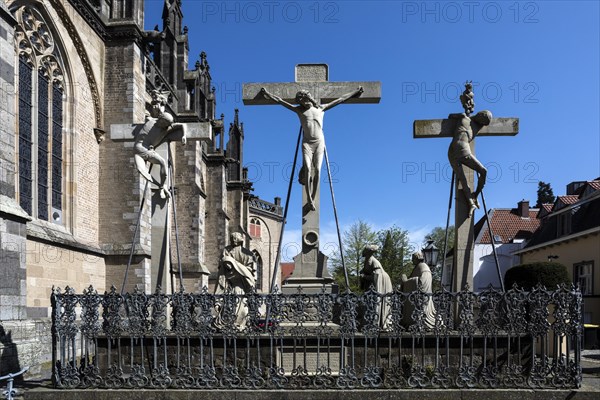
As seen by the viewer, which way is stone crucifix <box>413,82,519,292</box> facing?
toward the camera

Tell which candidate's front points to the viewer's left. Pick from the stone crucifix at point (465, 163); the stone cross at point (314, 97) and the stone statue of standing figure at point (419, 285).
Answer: the stone statue of standing figure

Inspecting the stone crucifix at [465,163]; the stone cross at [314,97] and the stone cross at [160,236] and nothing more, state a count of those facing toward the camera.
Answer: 3

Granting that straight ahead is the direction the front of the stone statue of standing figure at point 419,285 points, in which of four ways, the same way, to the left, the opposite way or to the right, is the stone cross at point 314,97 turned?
to the left

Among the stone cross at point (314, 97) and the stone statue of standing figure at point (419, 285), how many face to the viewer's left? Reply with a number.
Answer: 1

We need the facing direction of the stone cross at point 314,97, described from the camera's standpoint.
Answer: facing the viewer

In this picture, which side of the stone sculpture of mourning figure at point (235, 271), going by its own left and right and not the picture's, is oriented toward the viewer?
front

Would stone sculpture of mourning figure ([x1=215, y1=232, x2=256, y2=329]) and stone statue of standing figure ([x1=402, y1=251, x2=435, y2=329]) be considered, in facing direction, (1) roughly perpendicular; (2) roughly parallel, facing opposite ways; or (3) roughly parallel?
roughly perpendicular
